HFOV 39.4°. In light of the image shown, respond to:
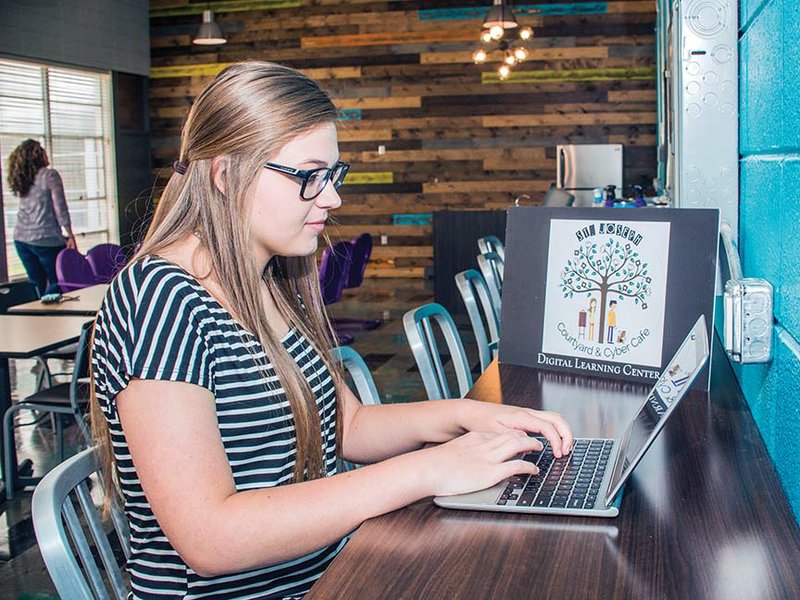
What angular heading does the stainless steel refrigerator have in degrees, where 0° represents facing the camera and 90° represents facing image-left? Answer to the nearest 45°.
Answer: approximately 0°

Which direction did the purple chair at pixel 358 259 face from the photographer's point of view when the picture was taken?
facing to the left of the viewer

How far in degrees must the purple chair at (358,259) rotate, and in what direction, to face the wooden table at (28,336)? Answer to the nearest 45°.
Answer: approximately 90° to its left

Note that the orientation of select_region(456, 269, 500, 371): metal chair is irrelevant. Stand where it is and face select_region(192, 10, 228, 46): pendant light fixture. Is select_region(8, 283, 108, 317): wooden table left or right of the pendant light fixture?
left

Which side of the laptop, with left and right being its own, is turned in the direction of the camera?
left

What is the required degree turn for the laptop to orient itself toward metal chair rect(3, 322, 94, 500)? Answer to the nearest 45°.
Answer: approximately 45° to its right

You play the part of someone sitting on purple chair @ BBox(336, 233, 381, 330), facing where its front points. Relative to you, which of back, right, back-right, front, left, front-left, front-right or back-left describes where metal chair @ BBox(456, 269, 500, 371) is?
left

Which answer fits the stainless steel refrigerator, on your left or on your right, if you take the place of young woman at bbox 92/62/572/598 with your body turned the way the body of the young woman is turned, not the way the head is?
on your left

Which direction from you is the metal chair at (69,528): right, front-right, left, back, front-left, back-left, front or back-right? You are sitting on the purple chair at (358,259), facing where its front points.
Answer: left

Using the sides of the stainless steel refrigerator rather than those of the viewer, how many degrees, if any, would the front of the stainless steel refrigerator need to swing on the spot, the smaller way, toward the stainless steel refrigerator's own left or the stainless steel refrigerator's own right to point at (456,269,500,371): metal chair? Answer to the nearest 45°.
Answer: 0° — it already faces it

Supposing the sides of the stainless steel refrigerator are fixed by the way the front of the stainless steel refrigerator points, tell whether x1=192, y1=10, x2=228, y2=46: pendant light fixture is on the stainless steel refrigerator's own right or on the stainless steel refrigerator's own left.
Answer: on the stainless steel refrigerator's own right

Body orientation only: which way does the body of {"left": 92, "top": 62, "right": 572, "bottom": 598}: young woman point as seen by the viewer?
to the viewer's right

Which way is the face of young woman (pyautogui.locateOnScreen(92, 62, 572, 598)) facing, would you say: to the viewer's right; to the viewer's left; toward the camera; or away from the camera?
to the viewer's right
